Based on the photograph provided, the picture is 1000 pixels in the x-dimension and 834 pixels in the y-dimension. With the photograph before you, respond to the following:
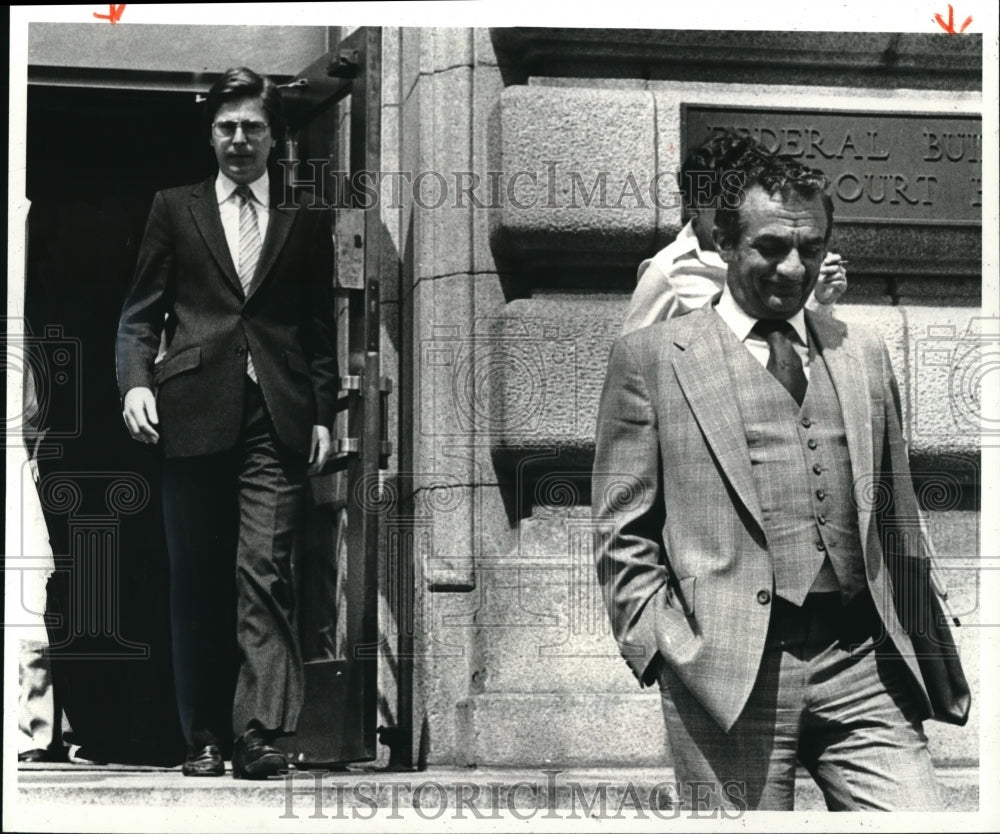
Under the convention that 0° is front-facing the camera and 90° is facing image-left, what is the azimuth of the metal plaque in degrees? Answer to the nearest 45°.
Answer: approximately 0°

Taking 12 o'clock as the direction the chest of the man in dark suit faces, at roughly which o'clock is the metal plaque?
The metal plaque is roughly at 9 o'clock from the man in dark suit.

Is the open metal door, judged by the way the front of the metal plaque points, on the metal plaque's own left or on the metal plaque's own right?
on the metal plaque's own right

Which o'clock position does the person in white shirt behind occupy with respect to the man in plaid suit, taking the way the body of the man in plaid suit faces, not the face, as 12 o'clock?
The person in white shirt behind is roughly at 7 o'clock from the man in plaid suit.

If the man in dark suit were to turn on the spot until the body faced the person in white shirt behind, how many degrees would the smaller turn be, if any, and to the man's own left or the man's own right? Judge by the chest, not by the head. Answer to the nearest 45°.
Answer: approximately 90° to the man's own left

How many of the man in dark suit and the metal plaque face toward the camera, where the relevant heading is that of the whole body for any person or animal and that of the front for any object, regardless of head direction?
2

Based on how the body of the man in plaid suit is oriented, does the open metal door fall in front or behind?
behind

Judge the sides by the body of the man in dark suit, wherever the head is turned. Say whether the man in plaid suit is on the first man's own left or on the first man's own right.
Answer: on the first man's own left
